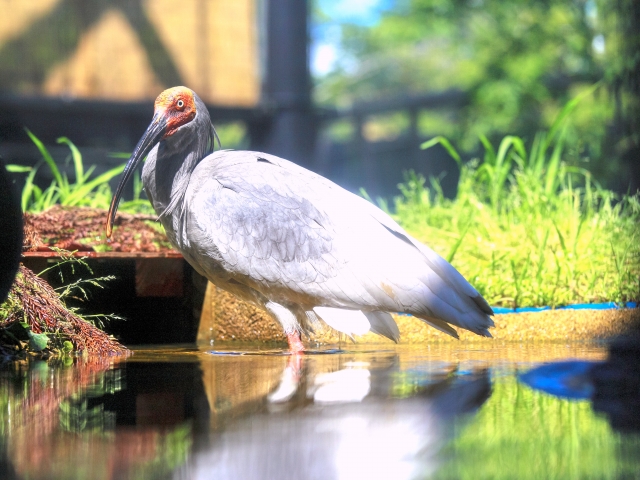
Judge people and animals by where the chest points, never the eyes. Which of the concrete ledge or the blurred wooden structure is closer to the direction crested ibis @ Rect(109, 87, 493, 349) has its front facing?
the blurred wooden structure

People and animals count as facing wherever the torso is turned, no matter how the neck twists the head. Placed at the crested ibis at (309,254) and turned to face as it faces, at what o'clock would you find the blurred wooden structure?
The blurred wooden structure is roughly at 2 o'clock from the crested ibis.

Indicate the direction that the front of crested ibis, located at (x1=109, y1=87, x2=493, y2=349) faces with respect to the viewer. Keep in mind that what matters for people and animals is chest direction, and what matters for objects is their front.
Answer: facing to the left of the viewer

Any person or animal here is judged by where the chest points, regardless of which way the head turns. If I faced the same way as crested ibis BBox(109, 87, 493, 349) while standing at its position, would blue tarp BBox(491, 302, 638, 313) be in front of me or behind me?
behind
